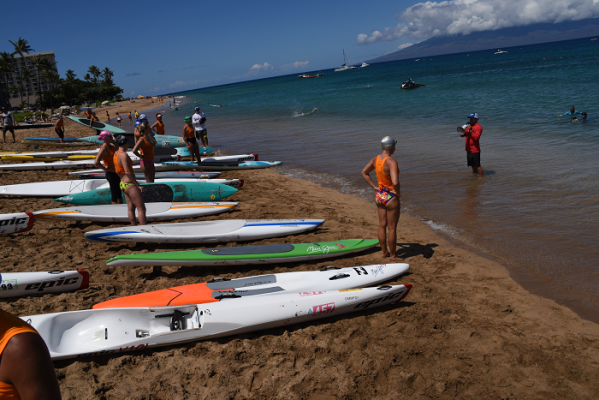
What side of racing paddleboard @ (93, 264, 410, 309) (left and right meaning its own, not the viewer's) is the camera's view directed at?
right

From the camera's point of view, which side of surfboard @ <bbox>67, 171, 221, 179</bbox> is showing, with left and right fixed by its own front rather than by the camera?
right

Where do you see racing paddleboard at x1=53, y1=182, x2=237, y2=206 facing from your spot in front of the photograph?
facing to the right of the viewer

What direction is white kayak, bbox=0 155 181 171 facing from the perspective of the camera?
to the viewer's right

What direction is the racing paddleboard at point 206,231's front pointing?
to the viewer's right

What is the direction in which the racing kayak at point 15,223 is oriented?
to the viewer's right

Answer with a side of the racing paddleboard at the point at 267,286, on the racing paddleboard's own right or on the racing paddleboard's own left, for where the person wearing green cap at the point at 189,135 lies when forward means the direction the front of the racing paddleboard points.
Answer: on the racing paddleboard's own left

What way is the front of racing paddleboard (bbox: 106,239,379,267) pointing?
to the viewer's right
